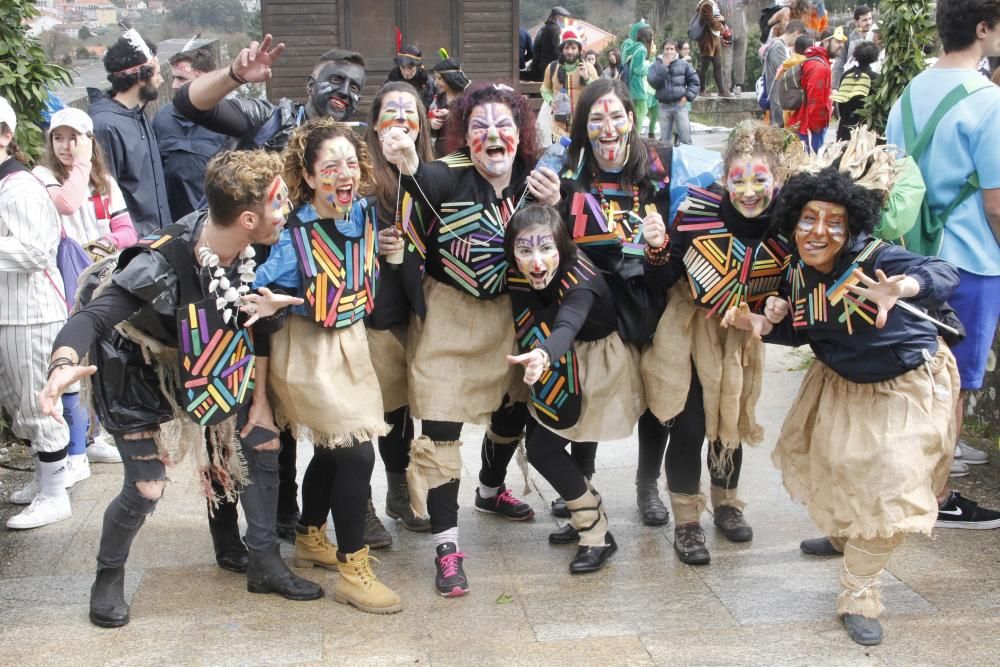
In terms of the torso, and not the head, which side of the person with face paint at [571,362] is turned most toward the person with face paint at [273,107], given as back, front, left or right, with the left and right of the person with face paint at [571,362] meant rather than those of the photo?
right

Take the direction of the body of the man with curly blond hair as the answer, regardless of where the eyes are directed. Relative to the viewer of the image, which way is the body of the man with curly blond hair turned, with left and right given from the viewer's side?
facing the viewer and to the right of the viewer

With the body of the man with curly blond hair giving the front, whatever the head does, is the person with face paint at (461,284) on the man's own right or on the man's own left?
on the man's own left

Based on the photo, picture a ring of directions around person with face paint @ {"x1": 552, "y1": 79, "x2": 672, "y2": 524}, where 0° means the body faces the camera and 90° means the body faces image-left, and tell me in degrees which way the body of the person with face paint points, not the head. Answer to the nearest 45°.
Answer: approximately 0°

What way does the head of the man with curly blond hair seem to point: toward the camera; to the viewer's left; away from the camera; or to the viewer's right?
to the viewer's right

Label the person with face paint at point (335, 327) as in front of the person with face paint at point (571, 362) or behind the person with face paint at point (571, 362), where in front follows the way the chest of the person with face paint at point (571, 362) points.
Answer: in front

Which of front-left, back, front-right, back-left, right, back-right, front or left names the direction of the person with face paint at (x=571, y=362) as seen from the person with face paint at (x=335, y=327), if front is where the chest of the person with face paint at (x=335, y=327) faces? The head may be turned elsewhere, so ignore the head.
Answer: front-left

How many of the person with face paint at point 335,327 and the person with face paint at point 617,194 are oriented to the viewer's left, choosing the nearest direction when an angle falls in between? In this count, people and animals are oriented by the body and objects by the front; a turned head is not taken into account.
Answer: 0

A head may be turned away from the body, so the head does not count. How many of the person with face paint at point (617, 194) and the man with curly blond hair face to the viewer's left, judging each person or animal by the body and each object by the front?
0
